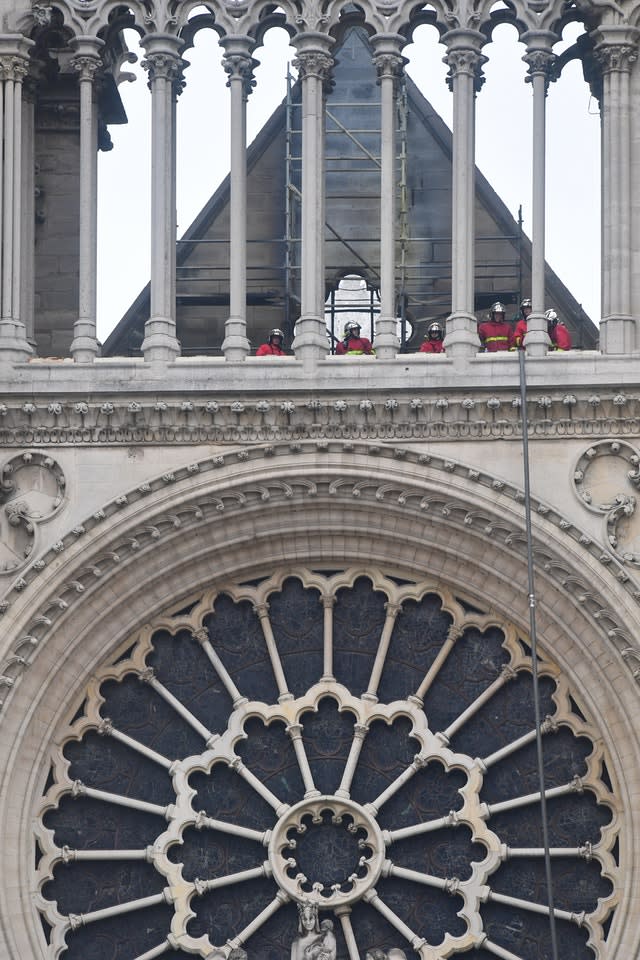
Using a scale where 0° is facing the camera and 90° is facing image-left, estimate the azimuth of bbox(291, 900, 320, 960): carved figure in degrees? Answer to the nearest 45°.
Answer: approximately 0°
